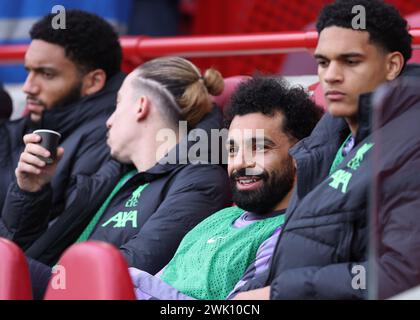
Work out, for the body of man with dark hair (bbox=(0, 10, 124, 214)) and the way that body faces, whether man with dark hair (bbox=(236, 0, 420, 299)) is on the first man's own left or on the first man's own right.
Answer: on the first man's own left

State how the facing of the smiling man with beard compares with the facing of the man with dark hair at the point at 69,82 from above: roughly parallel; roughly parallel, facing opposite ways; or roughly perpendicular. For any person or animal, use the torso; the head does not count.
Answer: roughly parallel

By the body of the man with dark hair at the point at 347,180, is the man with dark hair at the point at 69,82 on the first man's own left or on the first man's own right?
on the first man's own right

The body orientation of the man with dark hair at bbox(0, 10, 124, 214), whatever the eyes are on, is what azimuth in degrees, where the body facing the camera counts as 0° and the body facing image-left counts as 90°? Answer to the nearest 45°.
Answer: approximately 45°

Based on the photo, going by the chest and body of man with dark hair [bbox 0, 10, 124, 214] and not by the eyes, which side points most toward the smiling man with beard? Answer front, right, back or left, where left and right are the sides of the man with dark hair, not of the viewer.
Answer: left

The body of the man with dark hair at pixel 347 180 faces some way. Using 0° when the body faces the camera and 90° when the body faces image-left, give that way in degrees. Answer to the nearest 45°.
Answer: approximately 45°

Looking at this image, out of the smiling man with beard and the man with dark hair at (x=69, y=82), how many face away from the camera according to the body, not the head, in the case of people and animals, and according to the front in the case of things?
0

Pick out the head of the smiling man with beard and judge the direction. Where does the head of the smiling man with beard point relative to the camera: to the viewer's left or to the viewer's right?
to the viewer's left

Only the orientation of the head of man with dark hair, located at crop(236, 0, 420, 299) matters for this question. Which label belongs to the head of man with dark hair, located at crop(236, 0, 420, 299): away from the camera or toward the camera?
toward the camera

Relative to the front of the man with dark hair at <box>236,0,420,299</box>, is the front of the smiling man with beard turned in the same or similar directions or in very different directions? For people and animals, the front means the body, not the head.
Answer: same or similar directions

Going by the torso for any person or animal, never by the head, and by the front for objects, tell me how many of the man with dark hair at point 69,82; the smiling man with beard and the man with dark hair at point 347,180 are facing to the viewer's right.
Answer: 0

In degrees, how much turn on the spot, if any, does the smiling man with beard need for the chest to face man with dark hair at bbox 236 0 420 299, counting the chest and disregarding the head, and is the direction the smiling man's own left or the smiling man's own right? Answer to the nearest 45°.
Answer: approximately 90° to the smiling man's own left

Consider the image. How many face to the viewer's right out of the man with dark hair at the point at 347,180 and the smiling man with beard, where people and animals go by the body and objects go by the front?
0

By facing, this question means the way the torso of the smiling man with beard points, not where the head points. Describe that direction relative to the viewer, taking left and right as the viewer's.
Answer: facing the viewer and to the left of the viewer

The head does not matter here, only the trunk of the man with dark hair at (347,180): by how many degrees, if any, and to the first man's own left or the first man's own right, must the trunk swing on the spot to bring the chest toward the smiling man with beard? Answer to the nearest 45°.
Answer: approximately 90° to the first man's own right
